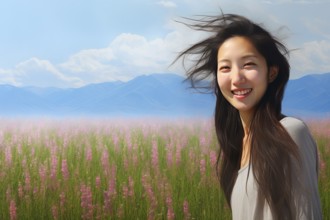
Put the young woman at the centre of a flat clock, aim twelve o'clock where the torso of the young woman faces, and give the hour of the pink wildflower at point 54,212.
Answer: The pink wildflower is roughly at 3 o'clock from the young woman.

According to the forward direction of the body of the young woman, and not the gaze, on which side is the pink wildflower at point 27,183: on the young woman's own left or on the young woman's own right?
on the young woman's own right

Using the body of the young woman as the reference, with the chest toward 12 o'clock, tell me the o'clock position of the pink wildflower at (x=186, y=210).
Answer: The pink wildflower is roughly at 4 o'clock from the young woman.

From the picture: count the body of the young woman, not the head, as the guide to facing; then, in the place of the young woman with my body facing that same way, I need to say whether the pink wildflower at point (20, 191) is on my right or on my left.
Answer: on my right

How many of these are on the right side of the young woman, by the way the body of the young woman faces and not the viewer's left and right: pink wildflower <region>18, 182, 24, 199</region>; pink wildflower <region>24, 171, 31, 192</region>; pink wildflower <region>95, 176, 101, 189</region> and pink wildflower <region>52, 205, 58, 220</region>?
4

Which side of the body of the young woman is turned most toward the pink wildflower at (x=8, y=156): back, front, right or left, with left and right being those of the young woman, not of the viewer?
right

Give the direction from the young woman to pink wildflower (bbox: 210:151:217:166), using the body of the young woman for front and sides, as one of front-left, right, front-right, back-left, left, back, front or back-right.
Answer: back-right

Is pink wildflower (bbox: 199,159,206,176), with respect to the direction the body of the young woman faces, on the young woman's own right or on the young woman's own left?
on the young woman's own right

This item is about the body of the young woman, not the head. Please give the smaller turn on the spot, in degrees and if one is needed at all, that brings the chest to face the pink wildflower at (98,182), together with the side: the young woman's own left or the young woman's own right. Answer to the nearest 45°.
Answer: approximately 90° to the young woman's own right

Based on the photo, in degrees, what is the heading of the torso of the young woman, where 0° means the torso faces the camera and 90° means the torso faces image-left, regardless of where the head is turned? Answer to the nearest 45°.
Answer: approximately 45°

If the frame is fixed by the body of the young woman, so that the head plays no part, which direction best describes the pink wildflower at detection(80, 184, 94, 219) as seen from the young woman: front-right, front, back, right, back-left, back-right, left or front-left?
right
